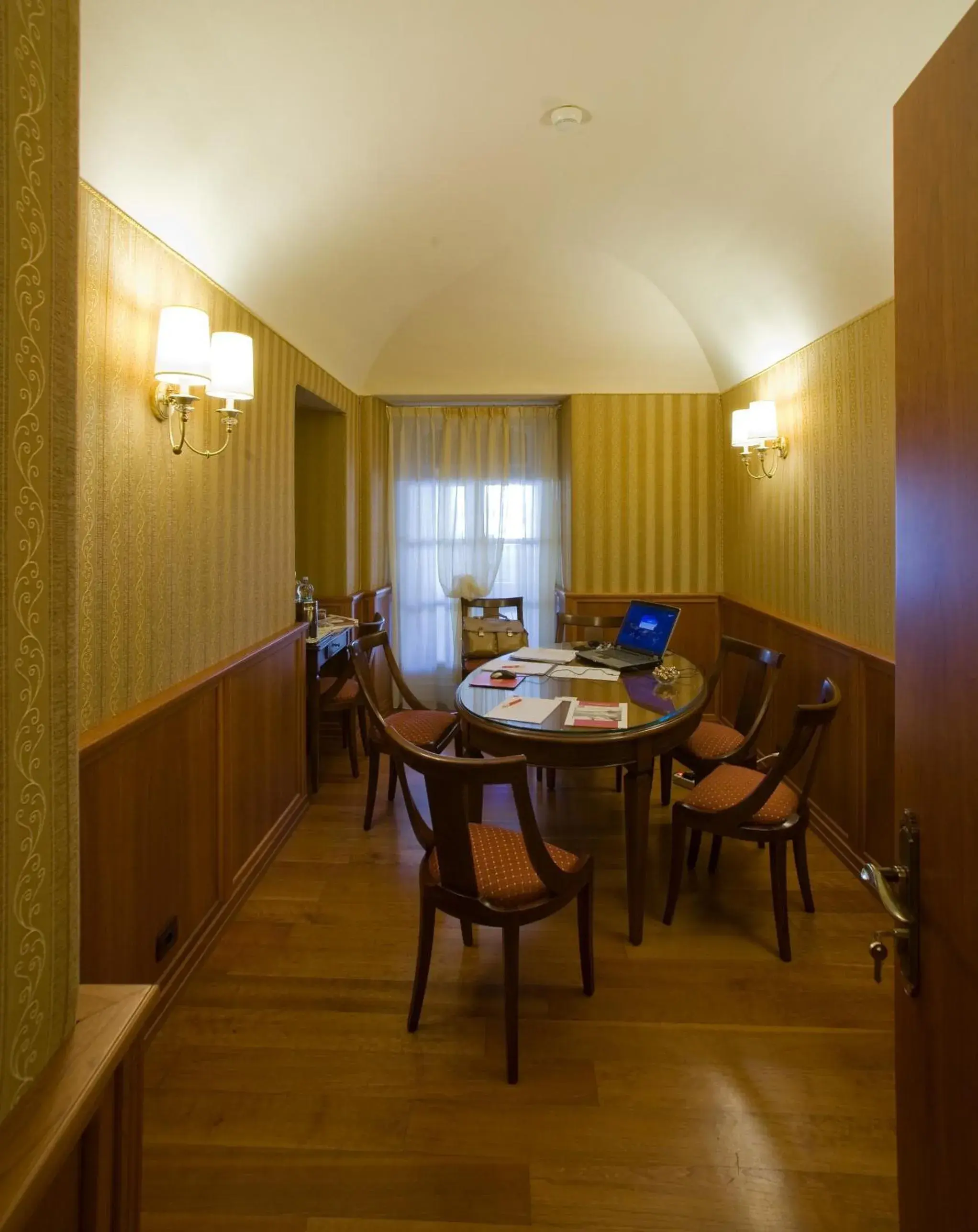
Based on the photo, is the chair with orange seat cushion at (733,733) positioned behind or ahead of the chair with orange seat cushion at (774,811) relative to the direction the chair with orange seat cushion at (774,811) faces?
ahead

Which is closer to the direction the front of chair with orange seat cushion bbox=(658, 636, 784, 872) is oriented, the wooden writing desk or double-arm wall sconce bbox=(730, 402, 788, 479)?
the wooden writing desk

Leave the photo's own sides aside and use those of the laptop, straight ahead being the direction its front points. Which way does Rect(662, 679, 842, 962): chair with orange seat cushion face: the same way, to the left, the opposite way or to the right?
to the right

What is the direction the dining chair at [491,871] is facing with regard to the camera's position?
facing away from the viewer and to the right of the viewer

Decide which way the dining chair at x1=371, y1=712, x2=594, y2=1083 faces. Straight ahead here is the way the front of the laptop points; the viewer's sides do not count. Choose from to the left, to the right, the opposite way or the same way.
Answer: the opposite way

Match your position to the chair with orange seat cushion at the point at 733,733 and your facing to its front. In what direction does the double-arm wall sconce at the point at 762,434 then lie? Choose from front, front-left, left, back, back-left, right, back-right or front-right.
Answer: back-right

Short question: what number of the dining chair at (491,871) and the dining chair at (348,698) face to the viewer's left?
1

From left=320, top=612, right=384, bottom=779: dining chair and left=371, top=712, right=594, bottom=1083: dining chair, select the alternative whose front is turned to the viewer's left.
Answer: left=320, top=612, right=384, bottom=779: dining chair

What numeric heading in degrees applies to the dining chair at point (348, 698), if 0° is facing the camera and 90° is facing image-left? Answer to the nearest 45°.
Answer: approximately 90°

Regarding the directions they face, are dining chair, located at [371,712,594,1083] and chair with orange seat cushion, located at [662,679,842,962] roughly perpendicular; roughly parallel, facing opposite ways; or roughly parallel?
roughly perpendicular
